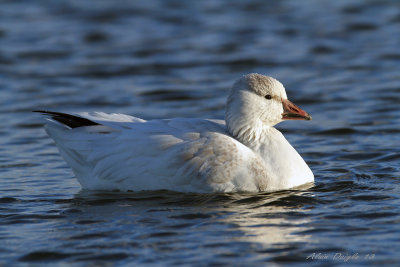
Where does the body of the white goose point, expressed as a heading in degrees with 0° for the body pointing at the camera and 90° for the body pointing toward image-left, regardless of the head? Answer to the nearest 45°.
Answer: approximately 270°
